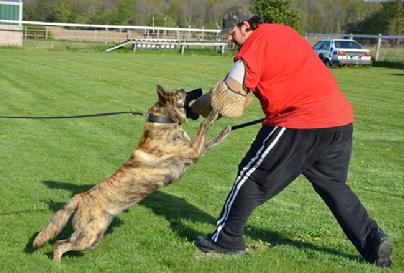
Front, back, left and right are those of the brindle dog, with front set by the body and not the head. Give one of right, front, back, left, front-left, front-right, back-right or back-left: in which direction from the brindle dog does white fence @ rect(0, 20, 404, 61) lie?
left

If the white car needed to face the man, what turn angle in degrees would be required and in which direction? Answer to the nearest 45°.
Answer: approximately 135° to its left

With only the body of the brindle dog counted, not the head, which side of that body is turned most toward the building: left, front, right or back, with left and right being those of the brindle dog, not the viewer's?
left

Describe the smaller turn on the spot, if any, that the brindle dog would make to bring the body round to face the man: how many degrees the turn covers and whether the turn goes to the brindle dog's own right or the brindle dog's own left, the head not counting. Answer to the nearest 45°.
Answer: approximately 45° to the brindle dog's own right

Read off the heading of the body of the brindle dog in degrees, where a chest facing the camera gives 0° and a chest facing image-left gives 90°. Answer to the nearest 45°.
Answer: approximately 270°

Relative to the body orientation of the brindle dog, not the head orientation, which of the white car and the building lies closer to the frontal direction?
the white car

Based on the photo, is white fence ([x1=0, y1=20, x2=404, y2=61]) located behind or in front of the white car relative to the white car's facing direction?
in front

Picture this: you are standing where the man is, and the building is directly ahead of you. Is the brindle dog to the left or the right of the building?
left

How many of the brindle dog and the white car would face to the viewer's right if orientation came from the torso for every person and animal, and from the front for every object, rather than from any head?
1

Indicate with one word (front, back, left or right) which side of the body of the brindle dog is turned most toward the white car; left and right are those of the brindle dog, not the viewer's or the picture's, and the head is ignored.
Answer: left

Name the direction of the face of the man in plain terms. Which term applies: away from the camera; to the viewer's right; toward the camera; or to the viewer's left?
to the viewer's left
